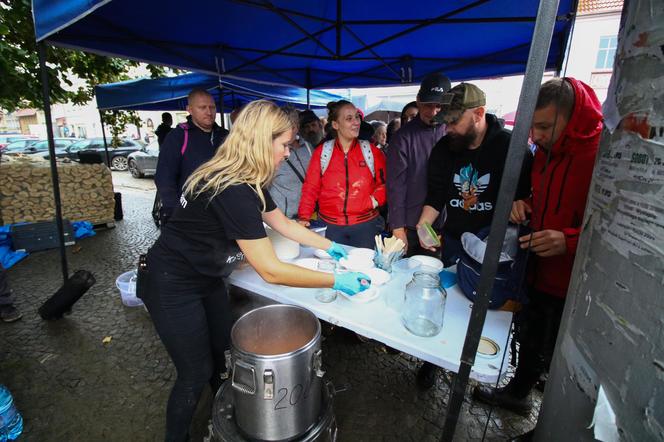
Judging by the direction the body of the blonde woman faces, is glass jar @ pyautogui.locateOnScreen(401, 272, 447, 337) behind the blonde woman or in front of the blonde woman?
in front

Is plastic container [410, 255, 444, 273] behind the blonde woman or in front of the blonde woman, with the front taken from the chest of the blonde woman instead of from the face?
in front

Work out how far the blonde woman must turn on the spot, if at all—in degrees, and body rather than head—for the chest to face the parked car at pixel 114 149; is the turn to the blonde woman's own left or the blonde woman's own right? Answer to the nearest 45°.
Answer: approximately 90° to the blonde woman's own left

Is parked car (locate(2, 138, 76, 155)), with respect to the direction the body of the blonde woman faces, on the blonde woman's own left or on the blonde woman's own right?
on the blonde woman's own left

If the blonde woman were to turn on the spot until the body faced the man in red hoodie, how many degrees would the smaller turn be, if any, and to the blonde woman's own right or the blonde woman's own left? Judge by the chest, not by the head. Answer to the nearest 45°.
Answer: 0° — they already face them

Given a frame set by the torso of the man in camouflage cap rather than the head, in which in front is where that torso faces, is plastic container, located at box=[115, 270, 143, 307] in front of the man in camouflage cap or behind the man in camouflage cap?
in front

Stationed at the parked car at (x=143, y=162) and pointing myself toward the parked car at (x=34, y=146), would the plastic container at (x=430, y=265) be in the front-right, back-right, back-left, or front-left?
back-left

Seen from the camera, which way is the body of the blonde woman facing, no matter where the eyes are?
to the viewer's right

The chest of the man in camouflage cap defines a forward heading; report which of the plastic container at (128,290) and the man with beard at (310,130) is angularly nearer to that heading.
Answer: the plastic container

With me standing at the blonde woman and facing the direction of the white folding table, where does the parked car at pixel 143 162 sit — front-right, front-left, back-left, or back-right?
back-left
